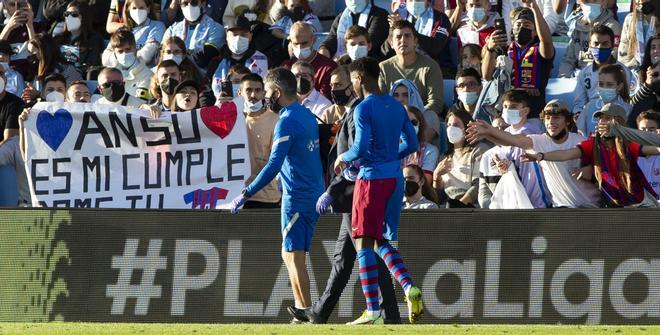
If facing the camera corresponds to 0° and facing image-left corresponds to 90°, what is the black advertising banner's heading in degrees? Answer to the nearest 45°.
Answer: approximately 0°

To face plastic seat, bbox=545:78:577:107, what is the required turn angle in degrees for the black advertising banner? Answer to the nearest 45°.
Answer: approximately 135° to its left
